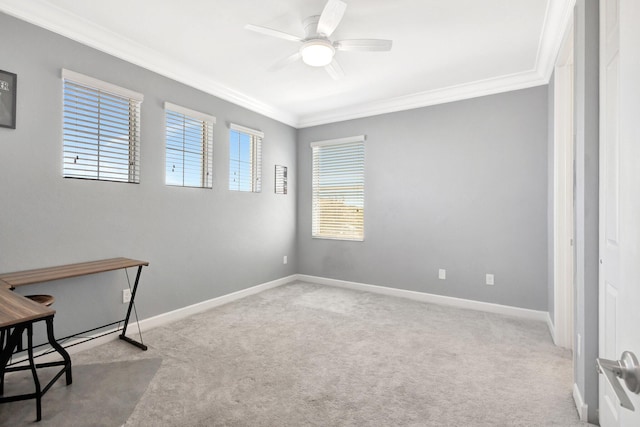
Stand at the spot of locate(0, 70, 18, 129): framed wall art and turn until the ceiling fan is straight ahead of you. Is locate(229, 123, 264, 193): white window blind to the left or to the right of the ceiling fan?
left

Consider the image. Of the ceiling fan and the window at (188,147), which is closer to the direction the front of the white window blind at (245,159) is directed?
the ceiling fan

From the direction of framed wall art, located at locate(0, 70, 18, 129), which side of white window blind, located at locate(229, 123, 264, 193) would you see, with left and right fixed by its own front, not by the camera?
right

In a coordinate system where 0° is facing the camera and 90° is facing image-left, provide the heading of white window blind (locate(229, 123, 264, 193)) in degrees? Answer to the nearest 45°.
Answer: approximately 315°

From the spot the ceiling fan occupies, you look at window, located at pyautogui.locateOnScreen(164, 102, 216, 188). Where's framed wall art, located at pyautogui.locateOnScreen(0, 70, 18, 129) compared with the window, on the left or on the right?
left

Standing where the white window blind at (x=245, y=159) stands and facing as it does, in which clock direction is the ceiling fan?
The ceiling fan is roughly at 1 o'clock from the white window blind.

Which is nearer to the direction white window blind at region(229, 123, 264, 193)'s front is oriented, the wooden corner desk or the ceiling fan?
the ceiling fan

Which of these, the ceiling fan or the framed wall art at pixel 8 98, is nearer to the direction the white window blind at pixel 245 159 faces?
the ceiling fan

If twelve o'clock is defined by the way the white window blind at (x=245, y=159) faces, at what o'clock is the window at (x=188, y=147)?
The window is roughly at 3 o'clock from the white window blind.

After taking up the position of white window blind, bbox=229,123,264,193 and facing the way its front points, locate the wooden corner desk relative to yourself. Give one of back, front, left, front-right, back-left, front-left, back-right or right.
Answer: right
